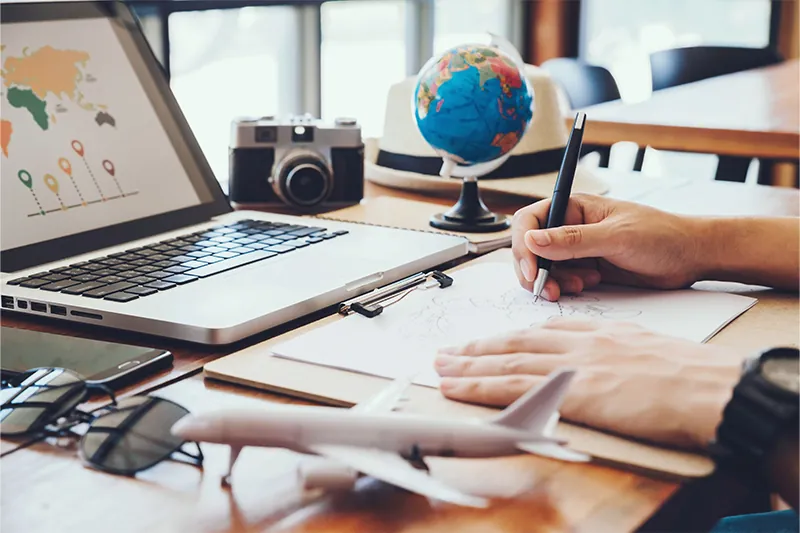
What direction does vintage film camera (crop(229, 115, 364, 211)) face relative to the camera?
toward the camera

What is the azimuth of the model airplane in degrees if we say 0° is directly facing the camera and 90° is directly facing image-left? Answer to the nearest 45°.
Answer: approximately 90°

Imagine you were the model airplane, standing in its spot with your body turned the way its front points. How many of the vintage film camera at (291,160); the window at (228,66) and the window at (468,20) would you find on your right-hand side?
3

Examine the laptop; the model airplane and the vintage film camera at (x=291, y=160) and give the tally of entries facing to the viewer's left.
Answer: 1

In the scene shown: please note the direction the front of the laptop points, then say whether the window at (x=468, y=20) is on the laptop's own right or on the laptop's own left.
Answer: on the laptop's own left

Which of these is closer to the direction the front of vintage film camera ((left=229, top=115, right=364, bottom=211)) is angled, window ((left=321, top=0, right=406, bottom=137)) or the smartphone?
the smartphone

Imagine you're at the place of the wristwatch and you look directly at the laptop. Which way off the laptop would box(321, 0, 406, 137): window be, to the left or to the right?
right

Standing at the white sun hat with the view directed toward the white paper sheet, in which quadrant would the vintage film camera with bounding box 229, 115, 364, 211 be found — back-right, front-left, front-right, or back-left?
front-right

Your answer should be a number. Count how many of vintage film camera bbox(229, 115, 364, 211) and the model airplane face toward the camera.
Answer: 1

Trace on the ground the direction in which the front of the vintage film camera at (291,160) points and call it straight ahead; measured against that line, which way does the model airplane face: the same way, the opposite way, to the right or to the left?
to the right

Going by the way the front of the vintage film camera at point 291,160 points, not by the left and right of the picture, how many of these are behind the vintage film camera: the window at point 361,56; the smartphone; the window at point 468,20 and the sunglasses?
2

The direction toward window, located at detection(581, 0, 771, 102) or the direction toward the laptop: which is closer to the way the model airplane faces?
the laptop

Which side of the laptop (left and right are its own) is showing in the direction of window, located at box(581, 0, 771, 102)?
left

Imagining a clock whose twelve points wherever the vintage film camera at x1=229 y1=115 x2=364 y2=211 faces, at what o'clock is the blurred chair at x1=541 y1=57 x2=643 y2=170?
The blurred chair is roughly at 7 o'clock from the vintage film camera.

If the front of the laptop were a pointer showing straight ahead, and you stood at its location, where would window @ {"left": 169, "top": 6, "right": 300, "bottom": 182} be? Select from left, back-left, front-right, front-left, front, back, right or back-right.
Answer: back-left

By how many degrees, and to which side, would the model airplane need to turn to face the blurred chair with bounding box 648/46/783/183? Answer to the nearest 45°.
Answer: approximately 90° to its right
